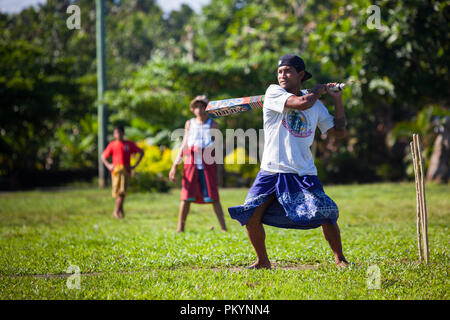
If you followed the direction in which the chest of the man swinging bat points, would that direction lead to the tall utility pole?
no

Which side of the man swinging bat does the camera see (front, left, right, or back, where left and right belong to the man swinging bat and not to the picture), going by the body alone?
front

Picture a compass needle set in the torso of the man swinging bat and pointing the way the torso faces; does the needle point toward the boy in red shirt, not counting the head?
no

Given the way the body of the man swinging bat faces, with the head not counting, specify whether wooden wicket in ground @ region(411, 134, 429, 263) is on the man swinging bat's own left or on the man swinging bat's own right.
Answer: on the man swinging bat's own left
